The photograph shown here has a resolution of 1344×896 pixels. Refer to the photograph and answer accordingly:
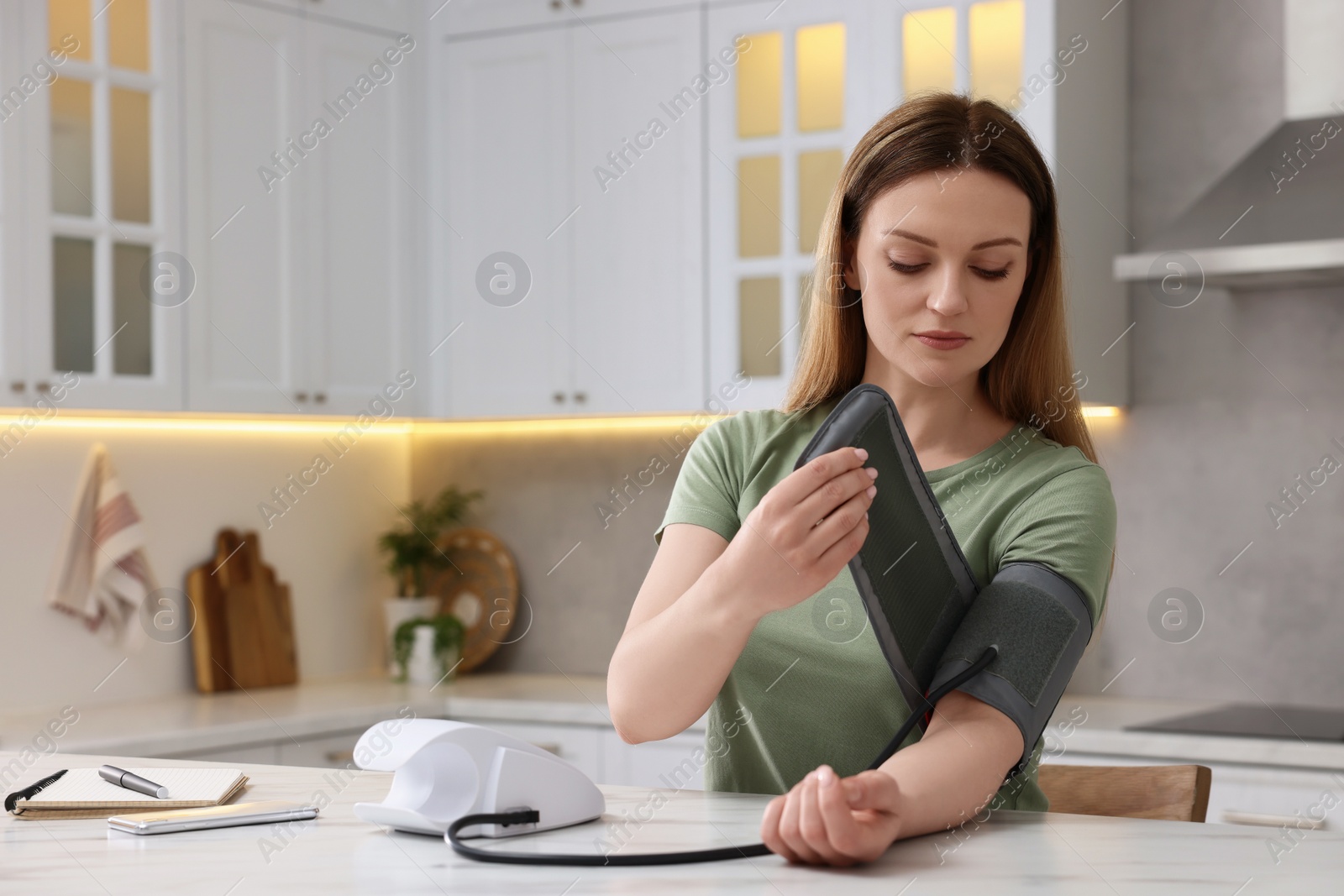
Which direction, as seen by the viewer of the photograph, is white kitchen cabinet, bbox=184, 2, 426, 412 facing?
facing the viewer and to the right of the viewer

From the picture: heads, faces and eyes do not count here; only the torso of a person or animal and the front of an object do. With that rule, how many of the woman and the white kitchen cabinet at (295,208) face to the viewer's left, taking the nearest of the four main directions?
0

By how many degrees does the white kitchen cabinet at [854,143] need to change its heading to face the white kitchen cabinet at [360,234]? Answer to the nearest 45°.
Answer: approximately 45° to its right

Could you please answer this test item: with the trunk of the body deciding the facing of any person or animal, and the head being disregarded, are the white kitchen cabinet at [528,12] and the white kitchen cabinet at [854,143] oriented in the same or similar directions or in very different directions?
same or similar directions

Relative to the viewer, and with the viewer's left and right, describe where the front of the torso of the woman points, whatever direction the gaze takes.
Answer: facing the viewer

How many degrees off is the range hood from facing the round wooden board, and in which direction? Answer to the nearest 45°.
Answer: approximately 45° to its right

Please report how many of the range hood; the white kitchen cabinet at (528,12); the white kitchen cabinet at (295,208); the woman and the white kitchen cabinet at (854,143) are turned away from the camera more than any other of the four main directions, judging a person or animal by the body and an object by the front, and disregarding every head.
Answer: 0

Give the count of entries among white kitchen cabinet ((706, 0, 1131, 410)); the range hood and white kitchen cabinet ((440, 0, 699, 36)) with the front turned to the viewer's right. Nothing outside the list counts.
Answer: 0

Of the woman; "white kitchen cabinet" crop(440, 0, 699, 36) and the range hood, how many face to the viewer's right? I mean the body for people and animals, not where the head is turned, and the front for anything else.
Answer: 0

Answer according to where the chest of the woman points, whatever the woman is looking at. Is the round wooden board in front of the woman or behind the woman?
behind

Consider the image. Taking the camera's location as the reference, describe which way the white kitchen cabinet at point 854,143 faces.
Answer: facing the viewer and to the left of the viewer

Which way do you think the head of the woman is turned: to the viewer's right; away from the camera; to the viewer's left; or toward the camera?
toward the camera
